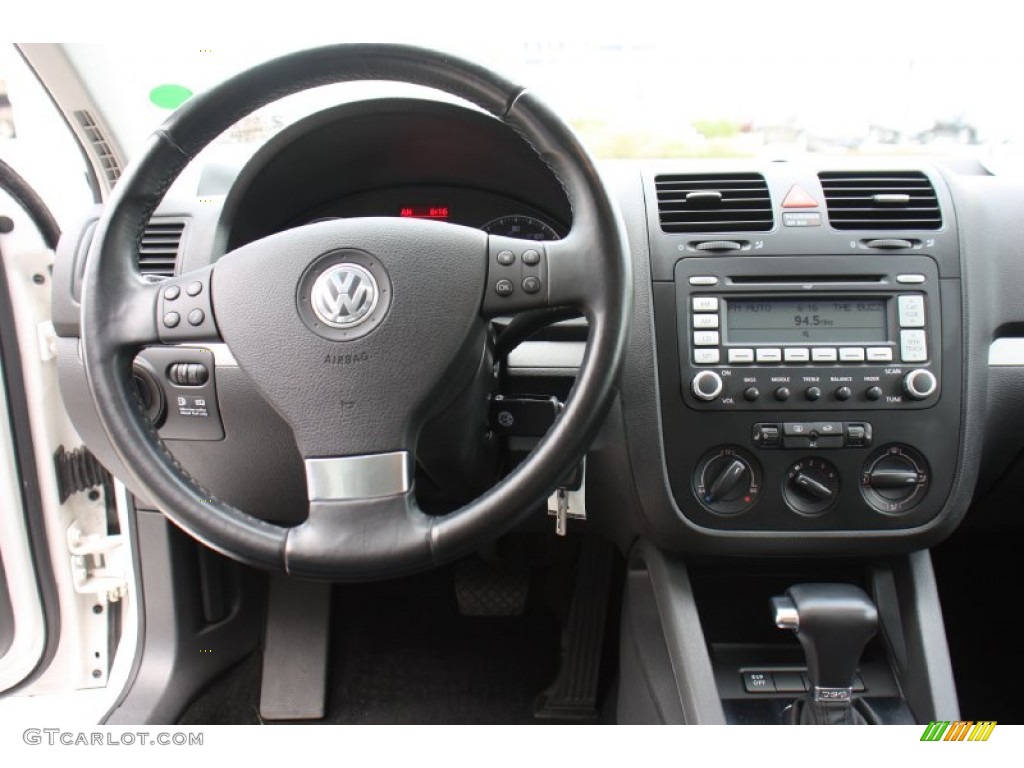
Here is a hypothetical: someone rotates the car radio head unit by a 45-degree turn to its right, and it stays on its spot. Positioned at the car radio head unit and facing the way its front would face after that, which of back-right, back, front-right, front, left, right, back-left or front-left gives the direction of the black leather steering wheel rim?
front

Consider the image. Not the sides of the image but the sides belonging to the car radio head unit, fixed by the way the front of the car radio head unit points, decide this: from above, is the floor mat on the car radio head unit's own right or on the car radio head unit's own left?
on the car radio head unit's own right

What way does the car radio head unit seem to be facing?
toward the camera
